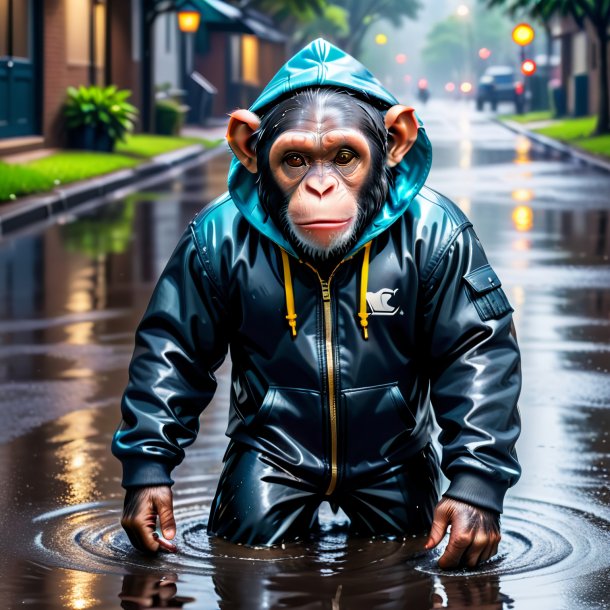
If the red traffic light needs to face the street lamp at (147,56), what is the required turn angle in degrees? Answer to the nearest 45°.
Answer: approximately 45° to its right

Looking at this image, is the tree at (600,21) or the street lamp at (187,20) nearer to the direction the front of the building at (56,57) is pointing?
the tree

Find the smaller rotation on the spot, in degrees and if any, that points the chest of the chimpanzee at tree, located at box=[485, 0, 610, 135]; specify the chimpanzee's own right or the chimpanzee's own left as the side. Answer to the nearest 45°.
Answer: approximately 180°

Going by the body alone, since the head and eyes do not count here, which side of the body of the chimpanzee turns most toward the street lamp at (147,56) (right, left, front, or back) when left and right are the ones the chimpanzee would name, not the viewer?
back

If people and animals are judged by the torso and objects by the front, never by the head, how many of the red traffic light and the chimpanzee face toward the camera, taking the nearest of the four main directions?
2

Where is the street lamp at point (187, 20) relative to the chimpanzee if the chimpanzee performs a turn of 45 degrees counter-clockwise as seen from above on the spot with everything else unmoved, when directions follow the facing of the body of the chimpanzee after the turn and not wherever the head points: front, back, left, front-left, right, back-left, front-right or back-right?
back-left

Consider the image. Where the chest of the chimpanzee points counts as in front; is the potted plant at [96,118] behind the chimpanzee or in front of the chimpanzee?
behind

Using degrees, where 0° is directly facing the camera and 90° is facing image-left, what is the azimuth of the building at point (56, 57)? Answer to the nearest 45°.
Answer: approximately 315°

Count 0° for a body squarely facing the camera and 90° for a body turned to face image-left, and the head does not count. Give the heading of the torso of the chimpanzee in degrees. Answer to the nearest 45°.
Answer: approximately 0°
